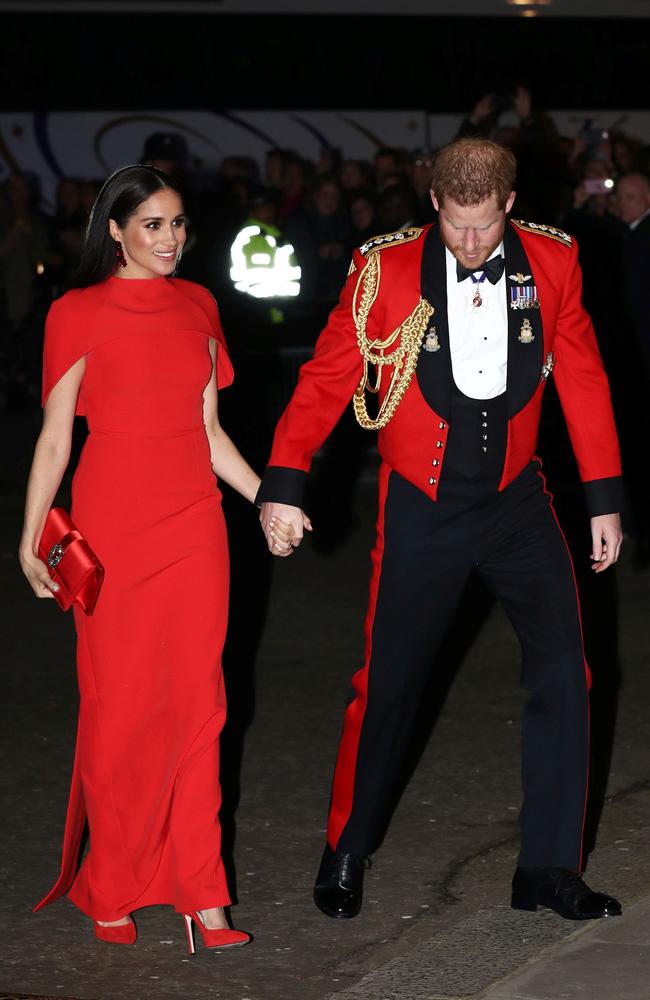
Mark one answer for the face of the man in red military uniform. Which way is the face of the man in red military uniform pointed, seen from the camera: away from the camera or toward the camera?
toward the camera

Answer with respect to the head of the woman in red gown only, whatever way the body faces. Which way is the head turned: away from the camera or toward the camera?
toward the camera

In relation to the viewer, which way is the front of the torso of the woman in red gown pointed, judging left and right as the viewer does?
facing the viewer and to the right of the viewer

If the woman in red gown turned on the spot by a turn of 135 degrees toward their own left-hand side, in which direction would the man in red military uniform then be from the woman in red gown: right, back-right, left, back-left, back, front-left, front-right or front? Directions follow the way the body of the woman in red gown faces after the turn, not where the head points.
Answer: right
